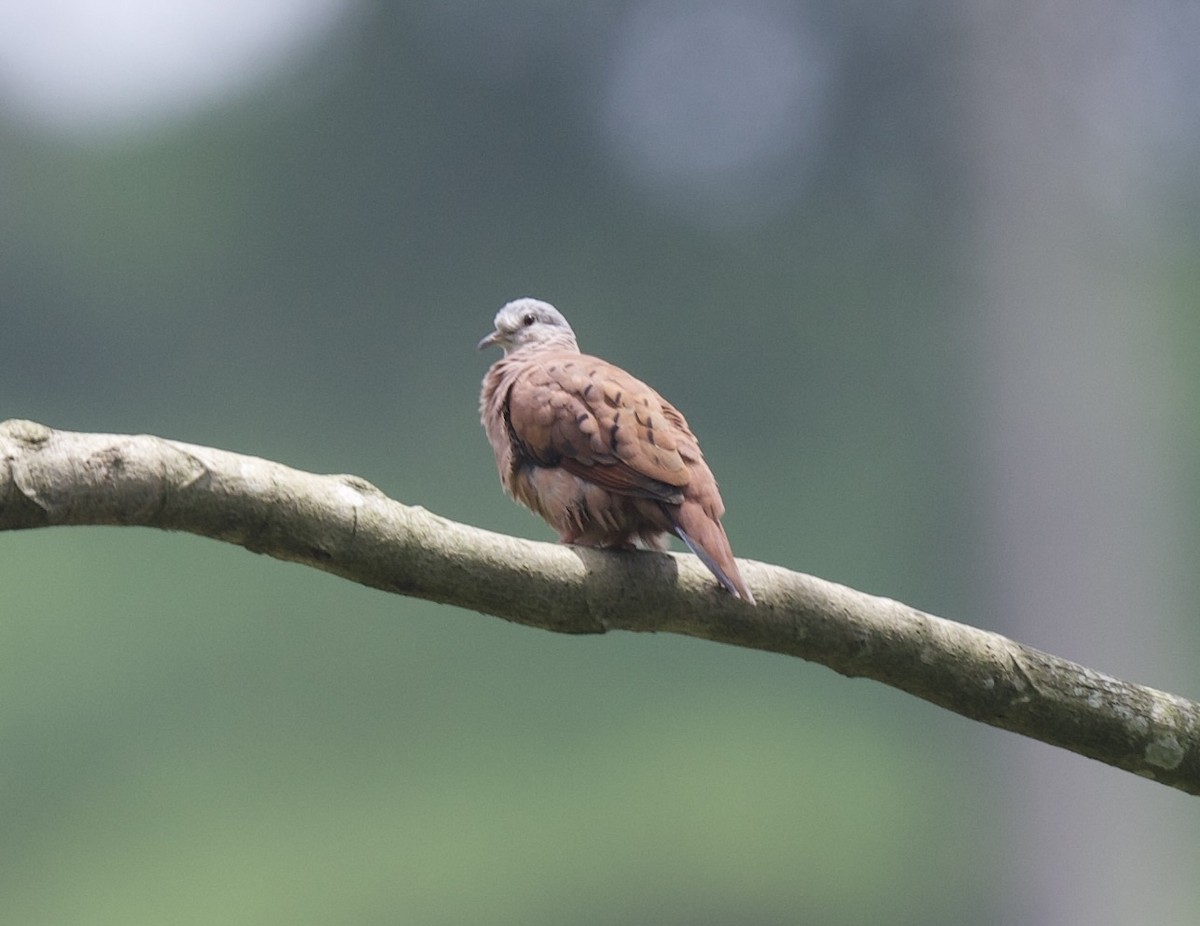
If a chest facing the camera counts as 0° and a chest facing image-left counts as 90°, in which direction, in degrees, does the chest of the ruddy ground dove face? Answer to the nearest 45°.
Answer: approximately 90°

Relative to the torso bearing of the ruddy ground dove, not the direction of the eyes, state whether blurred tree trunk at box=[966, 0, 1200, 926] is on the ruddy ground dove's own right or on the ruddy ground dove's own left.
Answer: on the ruddy ground dove's own right
